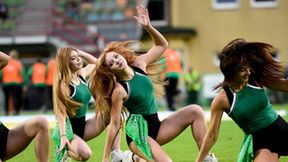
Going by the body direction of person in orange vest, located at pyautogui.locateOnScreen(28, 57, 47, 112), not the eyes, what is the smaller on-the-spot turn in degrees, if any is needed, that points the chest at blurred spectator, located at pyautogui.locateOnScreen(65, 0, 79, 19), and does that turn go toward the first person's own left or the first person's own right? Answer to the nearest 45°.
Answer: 0° — they already face them

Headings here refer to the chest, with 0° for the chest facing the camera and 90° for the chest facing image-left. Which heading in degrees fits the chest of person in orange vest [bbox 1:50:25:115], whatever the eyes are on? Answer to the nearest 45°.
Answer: approximately 180°

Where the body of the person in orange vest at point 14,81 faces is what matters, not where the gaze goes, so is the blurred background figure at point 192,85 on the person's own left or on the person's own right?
on the person's own right

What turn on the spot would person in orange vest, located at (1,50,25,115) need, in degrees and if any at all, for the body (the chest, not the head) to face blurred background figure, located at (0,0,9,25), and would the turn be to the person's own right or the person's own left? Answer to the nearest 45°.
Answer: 0° — they already face them

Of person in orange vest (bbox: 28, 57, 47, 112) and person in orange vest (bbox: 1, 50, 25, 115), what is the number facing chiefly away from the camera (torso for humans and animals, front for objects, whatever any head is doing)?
2

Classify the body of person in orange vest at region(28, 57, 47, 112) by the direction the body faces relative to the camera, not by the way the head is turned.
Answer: away from the camera
